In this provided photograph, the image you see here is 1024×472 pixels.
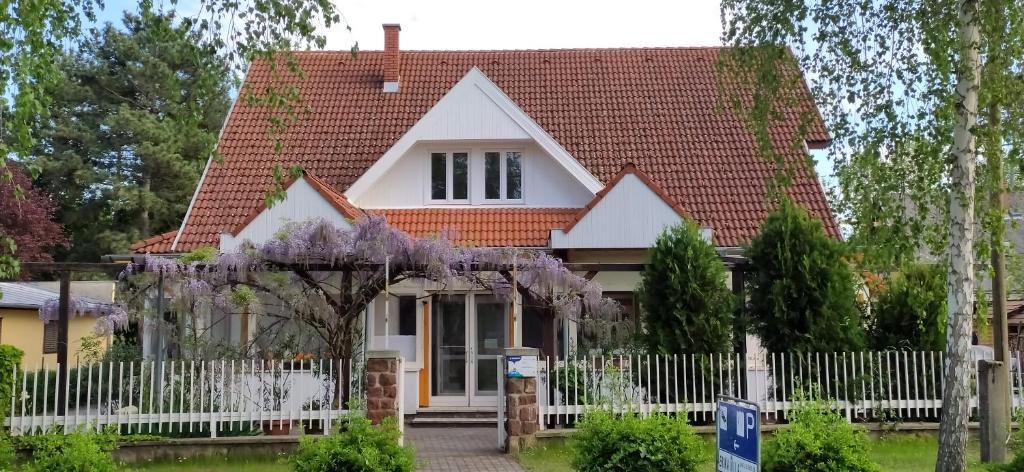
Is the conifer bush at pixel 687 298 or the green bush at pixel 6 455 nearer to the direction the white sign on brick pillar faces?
the green bush

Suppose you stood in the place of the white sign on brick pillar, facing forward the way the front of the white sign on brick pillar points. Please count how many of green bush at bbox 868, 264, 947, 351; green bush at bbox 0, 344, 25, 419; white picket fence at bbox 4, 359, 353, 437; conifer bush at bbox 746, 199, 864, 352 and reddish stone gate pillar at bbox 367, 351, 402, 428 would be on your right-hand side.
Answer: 3

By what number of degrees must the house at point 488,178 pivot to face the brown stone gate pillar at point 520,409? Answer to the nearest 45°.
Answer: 0° — it already faces it

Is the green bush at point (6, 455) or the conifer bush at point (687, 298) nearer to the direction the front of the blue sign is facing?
the green bush

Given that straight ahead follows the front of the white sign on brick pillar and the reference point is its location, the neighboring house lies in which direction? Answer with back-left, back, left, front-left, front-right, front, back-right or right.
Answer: back-right

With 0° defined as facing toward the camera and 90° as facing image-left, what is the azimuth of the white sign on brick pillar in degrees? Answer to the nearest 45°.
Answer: approximately 0°

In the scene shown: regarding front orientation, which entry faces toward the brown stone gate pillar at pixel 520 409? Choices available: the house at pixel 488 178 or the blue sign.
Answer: the house

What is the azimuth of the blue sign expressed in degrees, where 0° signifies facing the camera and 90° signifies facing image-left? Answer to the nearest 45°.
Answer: approximately 45°

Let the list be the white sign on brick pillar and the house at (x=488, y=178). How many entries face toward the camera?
2

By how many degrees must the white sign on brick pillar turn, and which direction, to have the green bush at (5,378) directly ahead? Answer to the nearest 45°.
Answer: approximately 90° to its right
